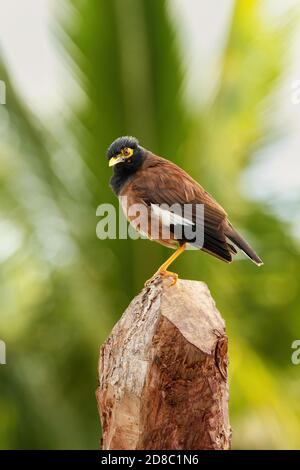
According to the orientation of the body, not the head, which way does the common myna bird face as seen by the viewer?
to the viewer's left
